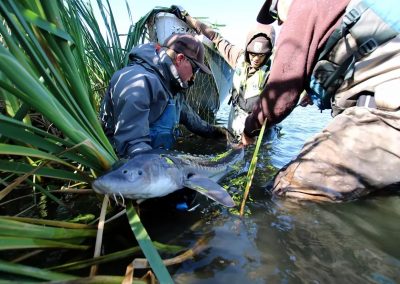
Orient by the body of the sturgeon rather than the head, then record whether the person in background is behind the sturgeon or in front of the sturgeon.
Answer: behind

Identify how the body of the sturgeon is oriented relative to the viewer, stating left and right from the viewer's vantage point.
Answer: facing the viewer and to the left of the viewer

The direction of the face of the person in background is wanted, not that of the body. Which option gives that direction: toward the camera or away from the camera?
toward the camera
